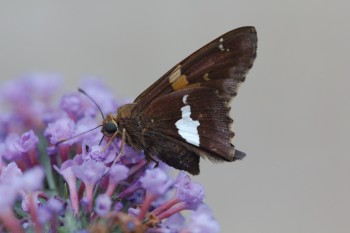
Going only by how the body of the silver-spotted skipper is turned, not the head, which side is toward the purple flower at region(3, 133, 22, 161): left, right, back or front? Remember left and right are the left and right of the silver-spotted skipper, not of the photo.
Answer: front

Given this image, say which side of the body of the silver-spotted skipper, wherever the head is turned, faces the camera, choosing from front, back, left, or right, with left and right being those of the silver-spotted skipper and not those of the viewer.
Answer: left

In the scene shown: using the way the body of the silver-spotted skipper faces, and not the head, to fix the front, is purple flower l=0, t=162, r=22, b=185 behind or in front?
in front

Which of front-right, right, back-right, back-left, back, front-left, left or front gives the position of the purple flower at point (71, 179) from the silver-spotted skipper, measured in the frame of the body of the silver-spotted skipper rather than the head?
front-left

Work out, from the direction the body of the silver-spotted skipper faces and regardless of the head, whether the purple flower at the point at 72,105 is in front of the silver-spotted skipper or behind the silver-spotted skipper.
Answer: in front
